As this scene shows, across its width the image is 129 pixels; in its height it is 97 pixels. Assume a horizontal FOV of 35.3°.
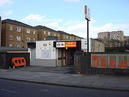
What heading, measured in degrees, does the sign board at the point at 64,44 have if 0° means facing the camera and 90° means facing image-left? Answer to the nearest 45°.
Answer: approximately 0°

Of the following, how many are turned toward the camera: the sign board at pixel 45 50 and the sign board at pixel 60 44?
2

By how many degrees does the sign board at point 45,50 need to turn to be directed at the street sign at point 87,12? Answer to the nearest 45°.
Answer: approximately 45° to its left

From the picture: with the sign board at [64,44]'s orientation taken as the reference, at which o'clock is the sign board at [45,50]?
the sign board at [45,50] is roughly at 4 o'clock from the sign board at [64,44].

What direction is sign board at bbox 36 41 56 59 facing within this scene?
toward the camera

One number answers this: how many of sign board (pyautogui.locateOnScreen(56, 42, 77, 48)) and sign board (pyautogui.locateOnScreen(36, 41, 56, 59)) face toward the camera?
2

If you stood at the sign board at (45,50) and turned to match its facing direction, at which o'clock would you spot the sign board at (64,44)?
the sign board at (64,44) is roughly at 10 o'clock from the sign board at (45,50).
